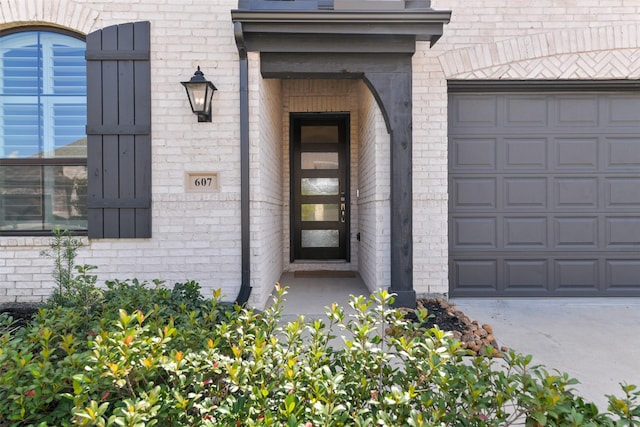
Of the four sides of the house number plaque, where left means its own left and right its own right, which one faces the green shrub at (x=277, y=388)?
front

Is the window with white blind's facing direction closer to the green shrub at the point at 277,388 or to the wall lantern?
the green shrub

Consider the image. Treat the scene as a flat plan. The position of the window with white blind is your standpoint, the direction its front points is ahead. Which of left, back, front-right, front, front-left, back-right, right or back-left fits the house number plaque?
front-left

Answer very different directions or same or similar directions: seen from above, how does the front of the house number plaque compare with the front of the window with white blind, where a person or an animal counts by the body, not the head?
same or similar directions

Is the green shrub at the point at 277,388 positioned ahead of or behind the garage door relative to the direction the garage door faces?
ahead

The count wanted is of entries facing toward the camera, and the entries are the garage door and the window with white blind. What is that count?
2

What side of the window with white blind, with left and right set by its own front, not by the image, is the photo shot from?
front

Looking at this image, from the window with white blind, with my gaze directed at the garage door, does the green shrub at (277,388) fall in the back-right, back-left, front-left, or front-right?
front-right

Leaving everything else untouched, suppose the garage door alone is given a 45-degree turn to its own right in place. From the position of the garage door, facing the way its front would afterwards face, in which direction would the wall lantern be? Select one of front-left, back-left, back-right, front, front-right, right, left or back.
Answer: front

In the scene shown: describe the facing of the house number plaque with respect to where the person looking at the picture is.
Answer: facing the viewer

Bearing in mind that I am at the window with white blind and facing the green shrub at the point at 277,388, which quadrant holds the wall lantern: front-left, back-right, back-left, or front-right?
front-left

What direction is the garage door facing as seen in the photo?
toward the camera
